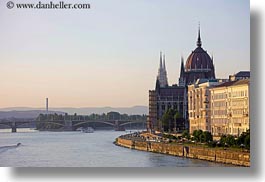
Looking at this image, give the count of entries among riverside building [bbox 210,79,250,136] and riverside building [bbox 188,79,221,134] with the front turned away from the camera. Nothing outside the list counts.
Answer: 0

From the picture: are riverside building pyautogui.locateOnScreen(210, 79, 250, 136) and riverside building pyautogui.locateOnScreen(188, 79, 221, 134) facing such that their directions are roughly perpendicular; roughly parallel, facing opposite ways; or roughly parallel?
roughly parallel

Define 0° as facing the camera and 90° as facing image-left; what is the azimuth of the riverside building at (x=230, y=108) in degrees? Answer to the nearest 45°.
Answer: approximately 45°

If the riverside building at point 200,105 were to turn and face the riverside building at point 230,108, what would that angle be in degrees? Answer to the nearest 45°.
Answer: approximately 90° to its left

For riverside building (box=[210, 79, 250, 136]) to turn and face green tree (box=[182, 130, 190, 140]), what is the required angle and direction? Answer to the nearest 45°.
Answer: approximately 90° to its right

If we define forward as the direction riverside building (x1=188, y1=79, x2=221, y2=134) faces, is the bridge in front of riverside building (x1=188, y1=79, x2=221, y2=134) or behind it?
in front

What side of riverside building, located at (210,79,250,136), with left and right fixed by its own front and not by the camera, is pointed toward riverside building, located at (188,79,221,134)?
right

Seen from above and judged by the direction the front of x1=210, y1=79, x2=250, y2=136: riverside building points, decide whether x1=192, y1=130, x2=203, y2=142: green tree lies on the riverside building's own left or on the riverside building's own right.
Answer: on the riverside building's own right

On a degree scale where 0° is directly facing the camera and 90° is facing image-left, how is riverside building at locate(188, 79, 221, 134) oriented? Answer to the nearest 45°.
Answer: approximately 45°
